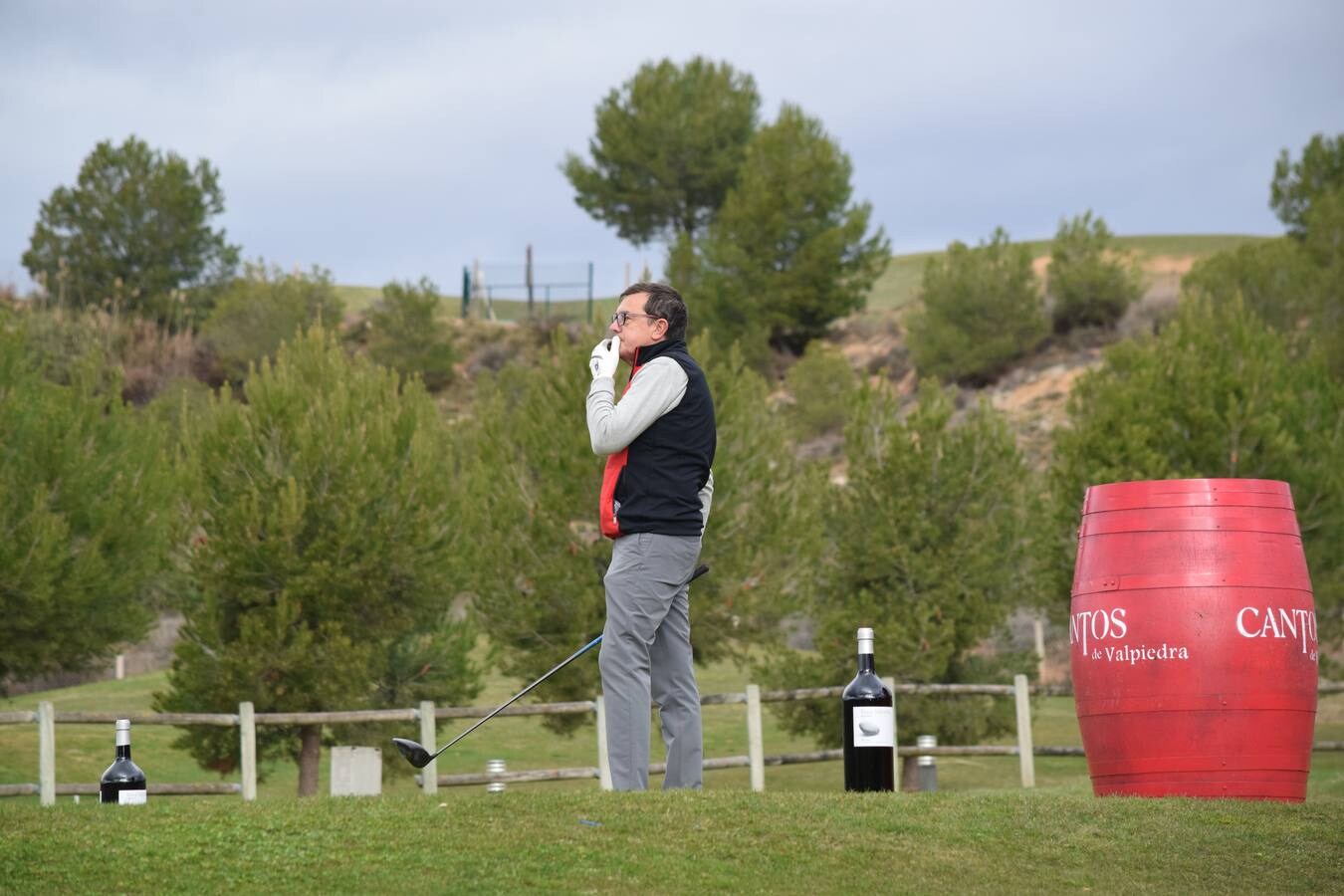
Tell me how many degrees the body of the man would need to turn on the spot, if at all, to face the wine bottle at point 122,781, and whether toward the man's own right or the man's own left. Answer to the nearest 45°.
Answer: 0° — they already face it

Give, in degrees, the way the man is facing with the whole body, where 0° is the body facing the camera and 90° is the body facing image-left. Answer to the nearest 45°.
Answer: approximately 90°

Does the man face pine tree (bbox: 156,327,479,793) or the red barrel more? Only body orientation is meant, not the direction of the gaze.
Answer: the pine tree

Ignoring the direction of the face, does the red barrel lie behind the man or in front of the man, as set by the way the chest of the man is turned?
behind

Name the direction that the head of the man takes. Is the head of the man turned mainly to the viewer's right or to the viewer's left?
to the viewer's left

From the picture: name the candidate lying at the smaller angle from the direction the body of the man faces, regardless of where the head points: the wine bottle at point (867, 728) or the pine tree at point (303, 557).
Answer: the pine tree

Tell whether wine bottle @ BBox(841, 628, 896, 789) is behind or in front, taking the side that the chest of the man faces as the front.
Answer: behind
